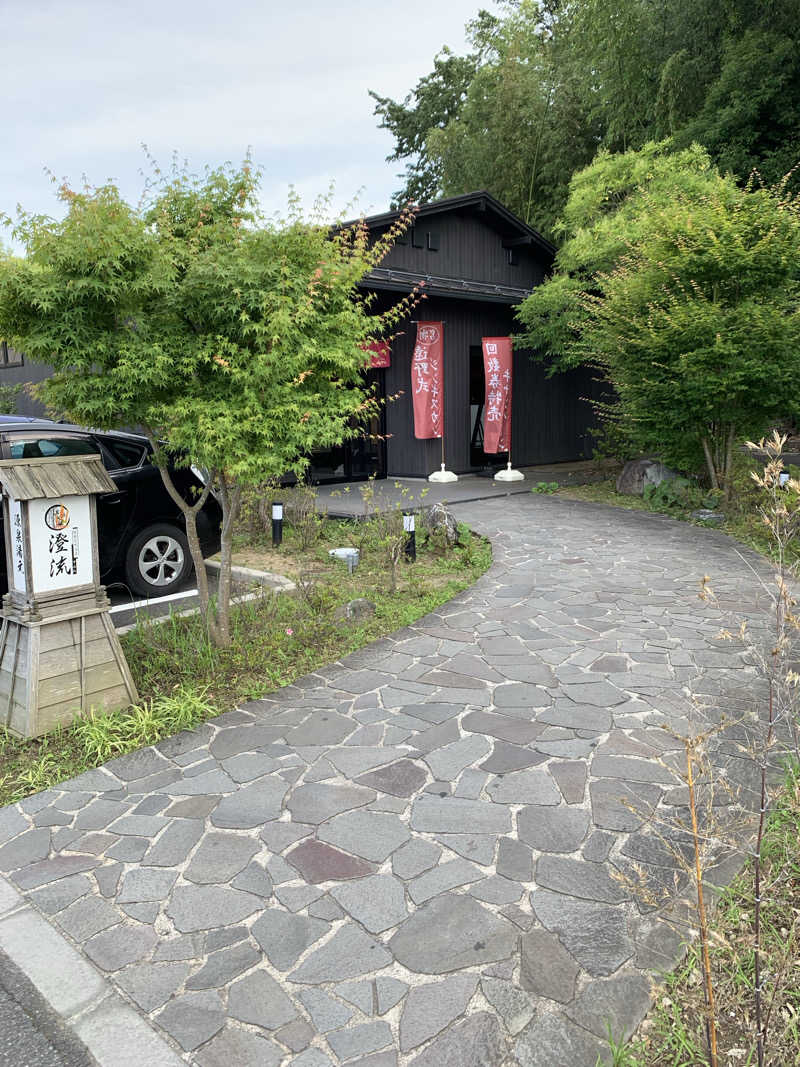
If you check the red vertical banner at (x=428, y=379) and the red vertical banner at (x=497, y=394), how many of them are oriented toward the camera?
2

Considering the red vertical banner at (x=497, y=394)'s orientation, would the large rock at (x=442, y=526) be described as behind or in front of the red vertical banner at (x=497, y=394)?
in front

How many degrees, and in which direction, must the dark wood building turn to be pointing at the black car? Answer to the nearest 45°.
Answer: approximately 45° to its right

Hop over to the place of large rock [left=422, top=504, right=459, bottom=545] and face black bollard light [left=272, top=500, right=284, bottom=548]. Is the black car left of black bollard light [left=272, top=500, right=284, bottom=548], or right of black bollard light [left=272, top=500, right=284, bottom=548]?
left

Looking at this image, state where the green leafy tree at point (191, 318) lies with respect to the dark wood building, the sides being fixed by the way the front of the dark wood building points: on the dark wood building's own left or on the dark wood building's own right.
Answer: on the dark wood building's own right

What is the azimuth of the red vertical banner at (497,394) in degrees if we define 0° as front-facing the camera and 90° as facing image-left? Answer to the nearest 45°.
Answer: approximately 0°

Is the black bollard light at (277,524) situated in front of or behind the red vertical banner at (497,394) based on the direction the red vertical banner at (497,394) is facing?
in front

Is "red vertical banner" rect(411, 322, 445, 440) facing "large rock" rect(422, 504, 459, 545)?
yes
